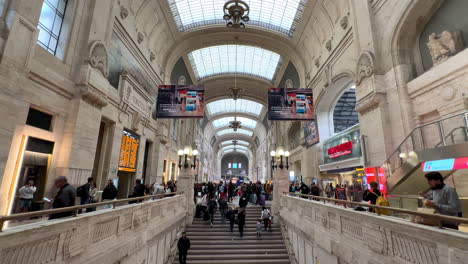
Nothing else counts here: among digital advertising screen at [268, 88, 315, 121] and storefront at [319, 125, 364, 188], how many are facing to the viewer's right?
0

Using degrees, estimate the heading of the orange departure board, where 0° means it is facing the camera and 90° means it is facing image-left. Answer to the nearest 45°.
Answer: approximately 315°

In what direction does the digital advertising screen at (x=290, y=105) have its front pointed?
toward the camera

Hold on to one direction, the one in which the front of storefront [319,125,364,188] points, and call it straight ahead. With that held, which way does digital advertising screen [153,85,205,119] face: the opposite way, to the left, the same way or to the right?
to the left

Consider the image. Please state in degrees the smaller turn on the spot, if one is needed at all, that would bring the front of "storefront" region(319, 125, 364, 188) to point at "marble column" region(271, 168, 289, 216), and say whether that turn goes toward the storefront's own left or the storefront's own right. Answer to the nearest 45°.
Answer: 0° — it already faces it

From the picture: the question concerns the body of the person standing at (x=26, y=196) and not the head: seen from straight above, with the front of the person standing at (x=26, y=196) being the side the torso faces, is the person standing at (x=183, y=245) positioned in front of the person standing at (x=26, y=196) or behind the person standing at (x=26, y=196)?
in front

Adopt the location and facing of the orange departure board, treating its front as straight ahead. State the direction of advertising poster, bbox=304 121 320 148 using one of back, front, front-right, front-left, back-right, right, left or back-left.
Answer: front-left

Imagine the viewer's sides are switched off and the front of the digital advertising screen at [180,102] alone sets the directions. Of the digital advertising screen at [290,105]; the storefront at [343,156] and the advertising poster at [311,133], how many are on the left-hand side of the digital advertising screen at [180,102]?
3

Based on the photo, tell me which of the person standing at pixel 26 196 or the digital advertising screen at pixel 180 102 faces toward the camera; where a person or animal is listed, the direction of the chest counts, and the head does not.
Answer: the digital advertising screen

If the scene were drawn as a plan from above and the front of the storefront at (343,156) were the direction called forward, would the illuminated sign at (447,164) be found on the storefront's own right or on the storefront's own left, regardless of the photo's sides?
on the storefront's own left

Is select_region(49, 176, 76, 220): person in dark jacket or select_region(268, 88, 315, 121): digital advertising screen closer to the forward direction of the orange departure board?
the digital advertising screen

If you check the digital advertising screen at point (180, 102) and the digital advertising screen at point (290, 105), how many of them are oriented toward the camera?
2
